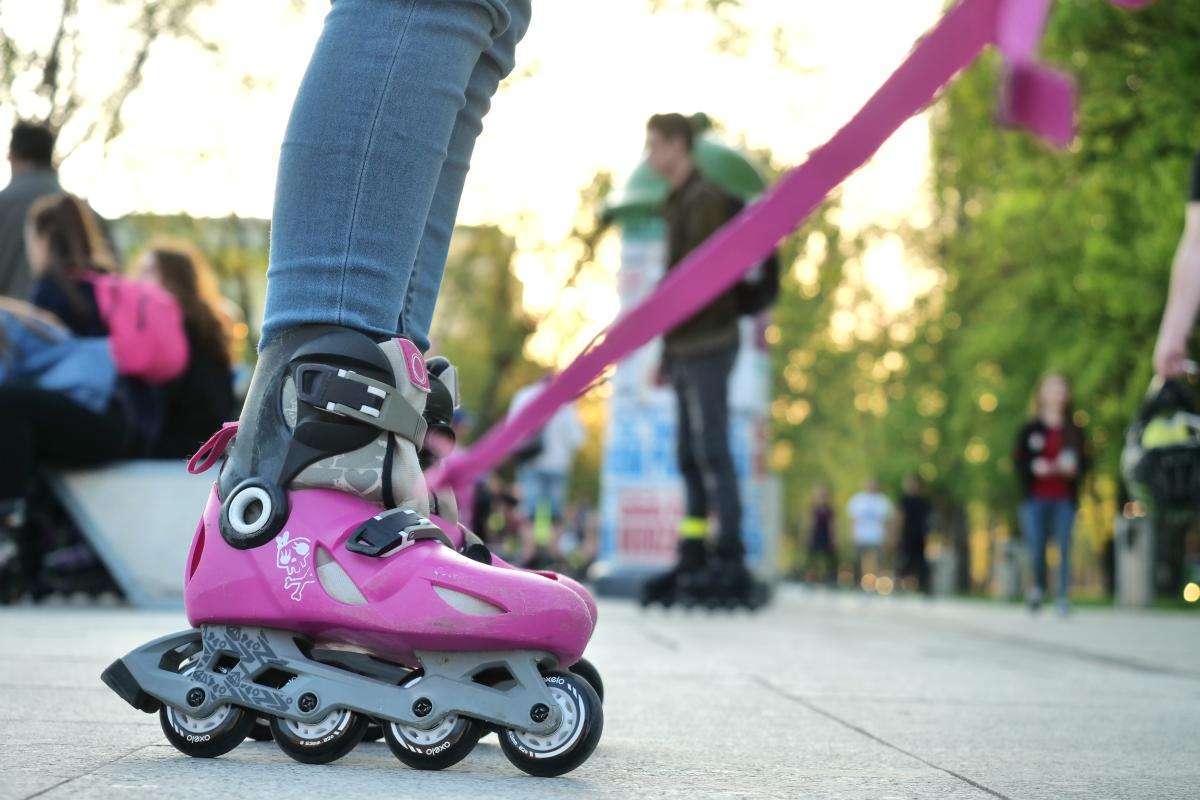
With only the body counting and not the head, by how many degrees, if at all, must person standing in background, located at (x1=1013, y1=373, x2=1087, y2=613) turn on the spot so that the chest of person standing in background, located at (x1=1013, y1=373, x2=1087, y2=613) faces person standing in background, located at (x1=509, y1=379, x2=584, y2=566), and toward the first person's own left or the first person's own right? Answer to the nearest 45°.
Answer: approximately 90° to the first person's own right

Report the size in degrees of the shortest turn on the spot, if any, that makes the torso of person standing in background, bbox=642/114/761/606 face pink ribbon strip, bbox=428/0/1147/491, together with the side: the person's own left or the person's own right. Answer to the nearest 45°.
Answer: approximately 90° to the person's own left

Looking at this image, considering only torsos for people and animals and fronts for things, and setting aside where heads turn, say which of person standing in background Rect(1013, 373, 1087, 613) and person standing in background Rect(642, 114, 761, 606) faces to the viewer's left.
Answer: person standing in background Rect(642, 114, 761, 606)

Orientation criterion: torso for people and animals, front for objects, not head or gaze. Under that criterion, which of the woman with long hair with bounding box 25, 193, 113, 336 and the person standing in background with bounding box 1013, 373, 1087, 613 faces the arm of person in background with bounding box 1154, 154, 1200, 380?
the person standing in background with bounding box 1013, 373, 1087, 613

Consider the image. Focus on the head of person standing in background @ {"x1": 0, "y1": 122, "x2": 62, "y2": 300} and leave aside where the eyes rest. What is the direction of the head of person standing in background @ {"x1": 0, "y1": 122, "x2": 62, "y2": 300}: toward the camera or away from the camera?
away from the camera

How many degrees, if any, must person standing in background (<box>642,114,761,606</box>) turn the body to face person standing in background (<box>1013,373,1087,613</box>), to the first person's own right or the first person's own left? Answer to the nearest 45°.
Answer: approximately 135° to the first person's own right

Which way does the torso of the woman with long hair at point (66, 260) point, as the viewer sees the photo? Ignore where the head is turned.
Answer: to the viewer's left

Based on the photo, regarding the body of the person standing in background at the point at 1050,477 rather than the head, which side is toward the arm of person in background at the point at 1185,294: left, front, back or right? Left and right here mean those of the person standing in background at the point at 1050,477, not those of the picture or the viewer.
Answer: front

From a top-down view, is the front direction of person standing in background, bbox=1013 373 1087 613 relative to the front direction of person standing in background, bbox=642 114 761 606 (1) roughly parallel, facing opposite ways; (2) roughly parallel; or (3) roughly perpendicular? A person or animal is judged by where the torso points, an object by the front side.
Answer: roughly perpendicular

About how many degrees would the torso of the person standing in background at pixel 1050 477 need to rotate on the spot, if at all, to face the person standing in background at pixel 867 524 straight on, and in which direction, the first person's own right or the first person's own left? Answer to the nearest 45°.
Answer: approximately 180°

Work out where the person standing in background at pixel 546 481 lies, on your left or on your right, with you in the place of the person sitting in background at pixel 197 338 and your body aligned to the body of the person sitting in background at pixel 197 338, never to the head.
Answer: on your right

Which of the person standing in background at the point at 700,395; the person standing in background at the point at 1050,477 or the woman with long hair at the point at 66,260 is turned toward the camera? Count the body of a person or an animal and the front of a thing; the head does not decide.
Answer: the person standing in background at the point at 1050,477

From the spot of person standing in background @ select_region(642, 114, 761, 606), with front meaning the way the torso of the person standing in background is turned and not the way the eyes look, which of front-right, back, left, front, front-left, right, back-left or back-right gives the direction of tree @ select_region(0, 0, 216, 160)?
front-right

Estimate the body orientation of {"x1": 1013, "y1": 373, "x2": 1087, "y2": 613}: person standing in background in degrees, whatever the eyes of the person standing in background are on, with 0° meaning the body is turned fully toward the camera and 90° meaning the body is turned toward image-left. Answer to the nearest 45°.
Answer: approximately 0°

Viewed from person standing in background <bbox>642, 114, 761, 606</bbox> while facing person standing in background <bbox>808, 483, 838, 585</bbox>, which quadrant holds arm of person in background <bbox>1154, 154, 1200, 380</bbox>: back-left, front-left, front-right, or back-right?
back-right

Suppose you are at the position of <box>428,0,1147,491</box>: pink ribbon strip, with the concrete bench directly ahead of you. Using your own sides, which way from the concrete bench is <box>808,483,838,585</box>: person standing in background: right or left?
right

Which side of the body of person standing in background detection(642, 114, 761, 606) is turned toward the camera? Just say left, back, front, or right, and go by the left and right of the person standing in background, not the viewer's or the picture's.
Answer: left
